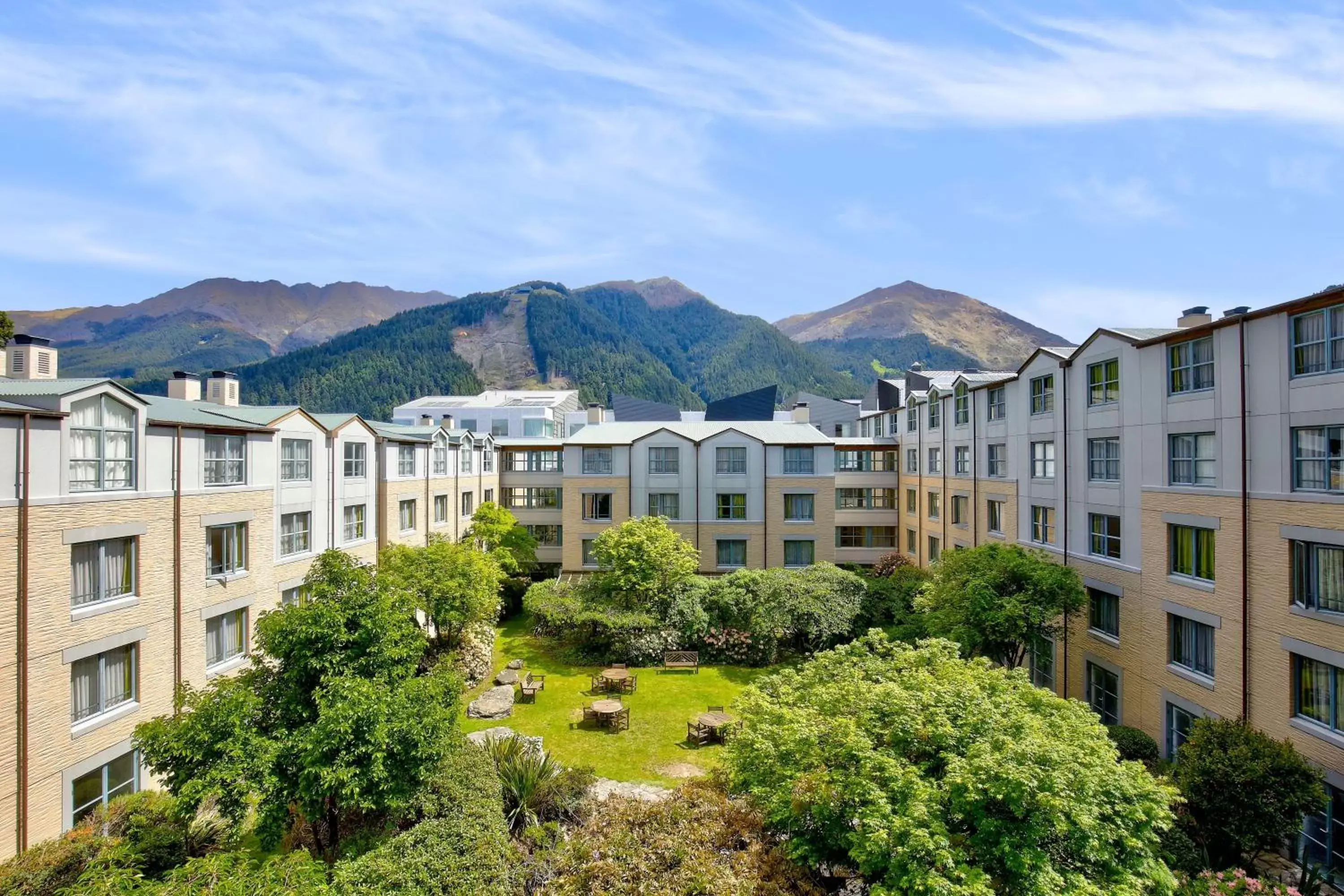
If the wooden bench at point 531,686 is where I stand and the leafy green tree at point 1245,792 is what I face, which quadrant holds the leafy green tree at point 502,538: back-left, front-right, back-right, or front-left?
back-left

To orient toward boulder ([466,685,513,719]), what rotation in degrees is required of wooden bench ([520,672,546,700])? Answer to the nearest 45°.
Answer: approximately 135° to its right

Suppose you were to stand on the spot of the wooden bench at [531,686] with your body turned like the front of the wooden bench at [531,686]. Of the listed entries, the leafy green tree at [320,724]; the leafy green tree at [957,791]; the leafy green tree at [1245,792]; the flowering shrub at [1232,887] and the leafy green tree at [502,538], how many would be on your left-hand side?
1

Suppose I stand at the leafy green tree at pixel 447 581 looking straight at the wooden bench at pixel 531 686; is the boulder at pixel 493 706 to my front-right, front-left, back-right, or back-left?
front-right

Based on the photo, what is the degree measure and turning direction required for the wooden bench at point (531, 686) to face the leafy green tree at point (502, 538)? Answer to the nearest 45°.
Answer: approximately 90° to its left

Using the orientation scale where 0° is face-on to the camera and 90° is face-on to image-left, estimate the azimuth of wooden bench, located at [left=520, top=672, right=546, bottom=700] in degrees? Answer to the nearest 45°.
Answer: approximately 270°

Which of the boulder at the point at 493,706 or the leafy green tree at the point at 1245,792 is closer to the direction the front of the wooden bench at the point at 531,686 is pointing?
the leafy green tree

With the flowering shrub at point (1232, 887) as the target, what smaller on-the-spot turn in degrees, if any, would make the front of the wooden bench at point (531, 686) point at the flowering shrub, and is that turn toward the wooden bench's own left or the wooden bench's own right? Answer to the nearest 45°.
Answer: approximately 45° to the wooden bench's own right

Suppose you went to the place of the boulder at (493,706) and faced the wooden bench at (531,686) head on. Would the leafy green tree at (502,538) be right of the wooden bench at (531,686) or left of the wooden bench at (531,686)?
left

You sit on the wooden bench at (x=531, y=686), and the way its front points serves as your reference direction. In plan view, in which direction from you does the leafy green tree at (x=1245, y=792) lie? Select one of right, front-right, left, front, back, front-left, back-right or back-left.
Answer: front-right
